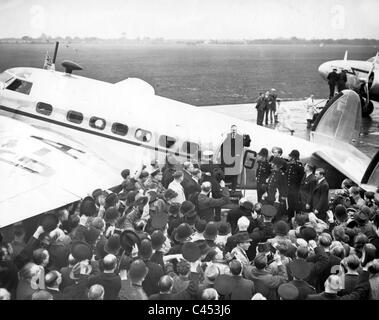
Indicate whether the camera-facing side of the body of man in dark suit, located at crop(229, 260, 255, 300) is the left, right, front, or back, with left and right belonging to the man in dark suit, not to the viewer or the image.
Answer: back

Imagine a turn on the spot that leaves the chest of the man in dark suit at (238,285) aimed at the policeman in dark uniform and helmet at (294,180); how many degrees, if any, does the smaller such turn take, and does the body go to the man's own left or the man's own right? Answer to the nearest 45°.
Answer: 0° — they already face them

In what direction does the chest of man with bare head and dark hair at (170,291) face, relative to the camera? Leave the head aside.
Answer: away from the camera

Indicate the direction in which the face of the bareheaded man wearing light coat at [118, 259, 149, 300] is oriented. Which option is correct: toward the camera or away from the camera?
away from the camera

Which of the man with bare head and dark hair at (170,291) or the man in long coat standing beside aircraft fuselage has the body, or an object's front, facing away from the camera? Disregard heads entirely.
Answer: the man with bare head and dark hair

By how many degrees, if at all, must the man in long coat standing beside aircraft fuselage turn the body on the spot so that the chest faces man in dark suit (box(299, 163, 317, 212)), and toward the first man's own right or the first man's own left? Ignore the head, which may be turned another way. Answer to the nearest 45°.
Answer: approximately 45° to the first man's own left

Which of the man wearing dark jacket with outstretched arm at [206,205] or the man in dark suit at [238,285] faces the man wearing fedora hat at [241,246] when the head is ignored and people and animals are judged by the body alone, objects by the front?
the man in dark suit

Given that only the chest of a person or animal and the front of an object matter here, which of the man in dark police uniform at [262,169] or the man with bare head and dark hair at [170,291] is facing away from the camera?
the man with bare head and dark hair

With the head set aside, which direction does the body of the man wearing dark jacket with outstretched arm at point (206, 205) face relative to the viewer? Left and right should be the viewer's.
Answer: facing away from the viewer and to the right of the viewer

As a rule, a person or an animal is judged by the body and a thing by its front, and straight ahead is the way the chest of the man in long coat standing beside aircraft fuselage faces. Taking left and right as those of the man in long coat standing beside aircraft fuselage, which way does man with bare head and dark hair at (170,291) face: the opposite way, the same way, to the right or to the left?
the opposite way

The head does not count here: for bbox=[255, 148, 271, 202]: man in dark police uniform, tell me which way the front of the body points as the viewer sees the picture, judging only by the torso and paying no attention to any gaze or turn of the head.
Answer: to the viewer's left

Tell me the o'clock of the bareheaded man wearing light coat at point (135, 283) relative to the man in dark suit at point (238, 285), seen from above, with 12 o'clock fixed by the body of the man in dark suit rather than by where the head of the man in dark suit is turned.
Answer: The bareheaded man wearing light coat is roughly at 9 o'clock from the man in dark suit.

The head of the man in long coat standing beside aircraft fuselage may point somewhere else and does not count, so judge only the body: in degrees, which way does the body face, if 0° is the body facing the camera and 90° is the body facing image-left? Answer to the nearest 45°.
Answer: approximately 0°
